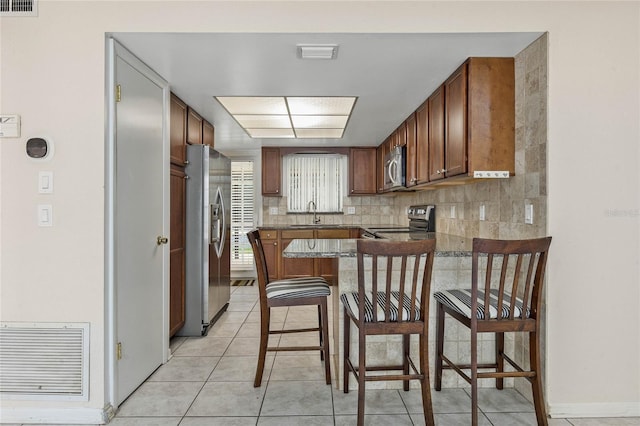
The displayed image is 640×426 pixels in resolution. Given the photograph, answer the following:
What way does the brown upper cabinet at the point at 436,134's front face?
to the viewer's left

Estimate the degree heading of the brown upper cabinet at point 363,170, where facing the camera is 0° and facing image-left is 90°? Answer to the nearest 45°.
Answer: approximately 0°

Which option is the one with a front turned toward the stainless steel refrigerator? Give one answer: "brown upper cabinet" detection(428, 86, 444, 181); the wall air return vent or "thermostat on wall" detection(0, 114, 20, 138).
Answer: the brown upper cabinet

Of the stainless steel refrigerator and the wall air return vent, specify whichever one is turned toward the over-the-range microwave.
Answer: the stainless steel refrigerator

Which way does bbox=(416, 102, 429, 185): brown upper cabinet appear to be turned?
to the viewer's left

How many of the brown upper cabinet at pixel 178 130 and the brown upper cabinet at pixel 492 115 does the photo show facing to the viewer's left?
1

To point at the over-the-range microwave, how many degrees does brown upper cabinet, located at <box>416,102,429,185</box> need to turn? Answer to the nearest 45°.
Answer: approximately 90° to its right

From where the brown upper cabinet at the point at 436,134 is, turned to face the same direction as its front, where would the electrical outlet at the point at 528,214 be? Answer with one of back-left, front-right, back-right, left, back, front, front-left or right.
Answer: back-left

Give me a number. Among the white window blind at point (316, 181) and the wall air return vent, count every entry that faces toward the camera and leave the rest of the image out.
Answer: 2

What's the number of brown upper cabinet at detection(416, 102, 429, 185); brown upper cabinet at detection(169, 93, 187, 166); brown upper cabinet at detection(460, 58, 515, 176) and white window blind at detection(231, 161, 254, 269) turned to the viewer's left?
2

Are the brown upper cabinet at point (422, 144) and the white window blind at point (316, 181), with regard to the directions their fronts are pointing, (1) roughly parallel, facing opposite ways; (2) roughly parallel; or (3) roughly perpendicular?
roughly perpendicular

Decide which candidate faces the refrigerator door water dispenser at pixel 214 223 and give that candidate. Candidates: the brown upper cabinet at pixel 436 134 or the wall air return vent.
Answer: the brown upper cabinet

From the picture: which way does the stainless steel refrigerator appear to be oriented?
to the viewer's right
